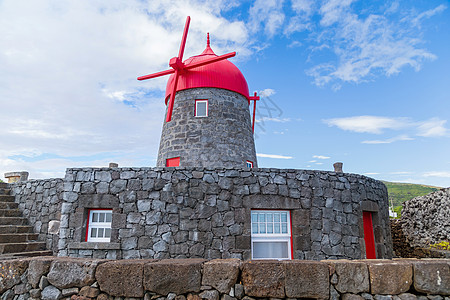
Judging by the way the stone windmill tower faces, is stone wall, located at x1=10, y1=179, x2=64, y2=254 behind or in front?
in front

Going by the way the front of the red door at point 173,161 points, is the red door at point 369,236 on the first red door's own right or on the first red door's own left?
on the first red door's own left

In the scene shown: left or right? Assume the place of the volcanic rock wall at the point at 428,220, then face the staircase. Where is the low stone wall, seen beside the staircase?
left

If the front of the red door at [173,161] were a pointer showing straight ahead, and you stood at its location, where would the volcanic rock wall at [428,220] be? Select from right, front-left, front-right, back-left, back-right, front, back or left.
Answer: back-left

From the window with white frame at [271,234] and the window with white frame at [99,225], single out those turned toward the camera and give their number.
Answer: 2

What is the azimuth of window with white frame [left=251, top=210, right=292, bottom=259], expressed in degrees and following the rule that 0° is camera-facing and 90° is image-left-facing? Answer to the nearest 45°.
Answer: approximately 0°

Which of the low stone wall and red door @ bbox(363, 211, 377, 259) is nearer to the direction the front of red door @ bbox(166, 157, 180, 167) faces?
the low stone wall

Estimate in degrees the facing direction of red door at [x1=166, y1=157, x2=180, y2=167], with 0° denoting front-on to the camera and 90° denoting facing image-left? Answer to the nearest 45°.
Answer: approximately 45°

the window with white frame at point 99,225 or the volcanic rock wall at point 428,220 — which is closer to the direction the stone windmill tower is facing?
the window with white frame

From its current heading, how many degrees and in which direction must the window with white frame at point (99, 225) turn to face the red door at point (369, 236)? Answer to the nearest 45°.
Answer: approximately 90° to its left

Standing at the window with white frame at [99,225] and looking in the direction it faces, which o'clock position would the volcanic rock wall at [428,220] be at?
The volcanic rock wall is roughly at 9 o'clock from the window with white frame.

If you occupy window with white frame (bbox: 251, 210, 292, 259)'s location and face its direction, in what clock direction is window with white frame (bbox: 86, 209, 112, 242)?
window with white frame (bbox: 86, 209, 112, 242) is roughly at 3 o'clock from window with white frame (bbox: 251, 210, 292, 259).

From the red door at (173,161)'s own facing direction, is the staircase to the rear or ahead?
ahead
